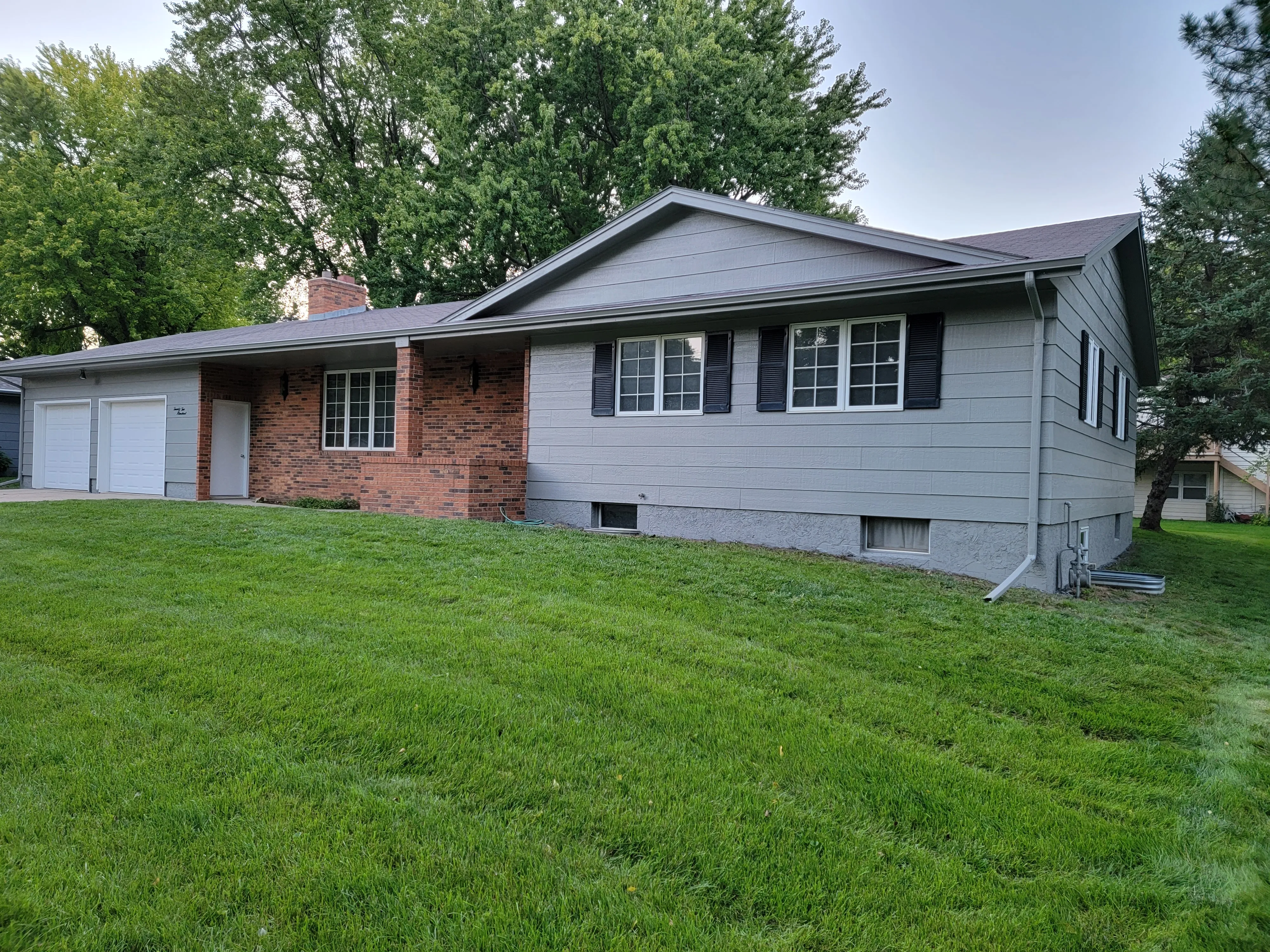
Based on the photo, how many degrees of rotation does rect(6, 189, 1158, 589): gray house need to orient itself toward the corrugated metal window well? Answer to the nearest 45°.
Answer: approximately 90° to its left

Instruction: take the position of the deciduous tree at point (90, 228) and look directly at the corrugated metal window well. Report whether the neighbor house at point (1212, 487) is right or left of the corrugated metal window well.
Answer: left

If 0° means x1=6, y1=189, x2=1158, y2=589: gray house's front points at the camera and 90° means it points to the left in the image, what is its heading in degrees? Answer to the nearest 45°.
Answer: approximately 45°

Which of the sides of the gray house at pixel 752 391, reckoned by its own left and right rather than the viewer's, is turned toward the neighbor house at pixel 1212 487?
back

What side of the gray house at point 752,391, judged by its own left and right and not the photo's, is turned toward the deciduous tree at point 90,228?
right
